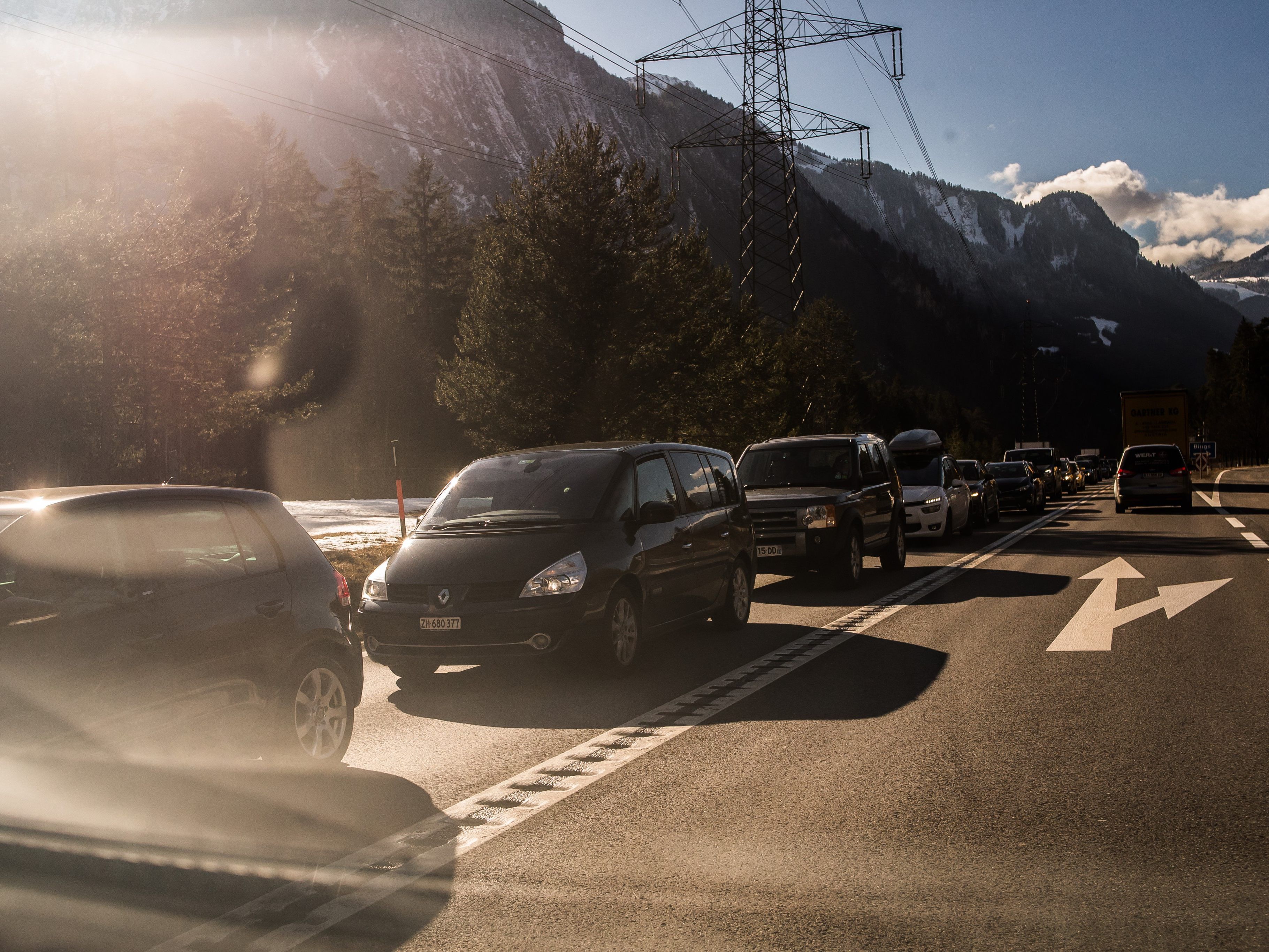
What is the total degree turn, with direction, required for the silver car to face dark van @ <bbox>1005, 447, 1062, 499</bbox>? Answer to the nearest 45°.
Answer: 0° — it already faces it

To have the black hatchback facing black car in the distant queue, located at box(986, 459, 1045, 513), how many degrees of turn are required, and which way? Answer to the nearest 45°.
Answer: approximately 180°

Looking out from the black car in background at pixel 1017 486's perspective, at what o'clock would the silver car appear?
The silver car is roughly at 10 o'clock from the black car in background.

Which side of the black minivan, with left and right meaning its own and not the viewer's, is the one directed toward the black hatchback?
front

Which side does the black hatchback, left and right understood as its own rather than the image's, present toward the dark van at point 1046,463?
back

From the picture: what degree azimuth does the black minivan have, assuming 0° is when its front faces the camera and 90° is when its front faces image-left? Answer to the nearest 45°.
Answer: approximately 45°

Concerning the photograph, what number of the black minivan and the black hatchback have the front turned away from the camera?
0

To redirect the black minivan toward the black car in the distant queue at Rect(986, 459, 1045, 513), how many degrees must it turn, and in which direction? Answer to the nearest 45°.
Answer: approximately 180°

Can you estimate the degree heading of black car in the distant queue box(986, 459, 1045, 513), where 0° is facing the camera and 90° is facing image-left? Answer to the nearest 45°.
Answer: approximately 0°

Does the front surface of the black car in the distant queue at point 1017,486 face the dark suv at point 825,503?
yes

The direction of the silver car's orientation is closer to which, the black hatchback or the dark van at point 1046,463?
the dark van

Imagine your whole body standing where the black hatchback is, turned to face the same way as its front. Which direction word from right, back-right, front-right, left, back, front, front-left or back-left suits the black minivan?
back

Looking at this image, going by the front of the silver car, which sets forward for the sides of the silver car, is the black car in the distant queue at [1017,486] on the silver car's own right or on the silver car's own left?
on the silver car's own left
